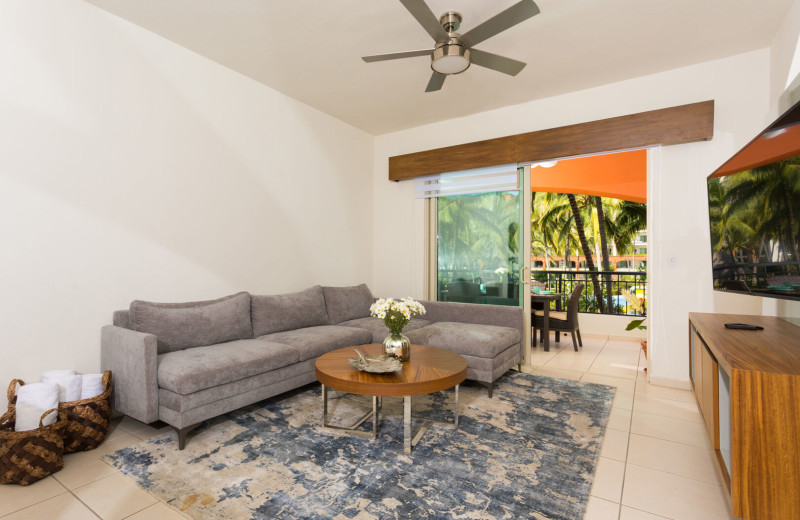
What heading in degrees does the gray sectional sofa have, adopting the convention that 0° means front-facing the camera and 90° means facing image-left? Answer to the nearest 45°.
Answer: approximately 315°

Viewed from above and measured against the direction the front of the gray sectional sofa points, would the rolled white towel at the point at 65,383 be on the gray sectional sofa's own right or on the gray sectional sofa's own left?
on the gray sectional sofa's own right

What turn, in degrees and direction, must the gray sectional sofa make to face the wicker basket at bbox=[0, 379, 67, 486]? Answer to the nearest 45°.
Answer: approximately 90° to its right

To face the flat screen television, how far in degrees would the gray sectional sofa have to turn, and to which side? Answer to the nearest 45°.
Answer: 0° — it already faces it

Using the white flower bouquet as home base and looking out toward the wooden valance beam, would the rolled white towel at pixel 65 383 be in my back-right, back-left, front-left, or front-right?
back-left
